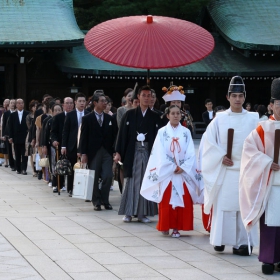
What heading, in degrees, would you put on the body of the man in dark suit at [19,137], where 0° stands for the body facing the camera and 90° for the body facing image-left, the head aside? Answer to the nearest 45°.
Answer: approximately 0°

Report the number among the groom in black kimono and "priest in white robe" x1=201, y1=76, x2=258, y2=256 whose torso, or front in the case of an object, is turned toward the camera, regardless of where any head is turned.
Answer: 2

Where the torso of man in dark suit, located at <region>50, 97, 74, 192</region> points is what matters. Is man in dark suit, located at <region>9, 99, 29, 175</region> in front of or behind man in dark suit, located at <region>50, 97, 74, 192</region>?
behind

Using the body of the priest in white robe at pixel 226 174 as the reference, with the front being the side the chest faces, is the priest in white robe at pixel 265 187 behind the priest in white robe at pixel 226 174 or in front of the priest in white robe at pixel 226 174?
in front

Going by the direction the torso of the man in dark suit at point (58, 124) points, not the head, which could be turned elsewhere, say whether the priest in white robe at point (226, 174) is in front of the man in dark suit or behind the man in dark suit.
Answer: in front

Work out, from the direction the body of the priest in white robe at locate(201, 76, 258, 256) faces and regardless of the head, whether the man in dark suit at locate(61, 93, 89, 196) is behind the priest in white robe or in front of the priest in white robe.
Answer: behind

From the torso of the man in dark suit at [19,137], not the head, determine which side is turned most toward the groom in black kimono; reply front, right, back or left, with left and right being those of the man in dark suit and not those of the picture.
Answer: front

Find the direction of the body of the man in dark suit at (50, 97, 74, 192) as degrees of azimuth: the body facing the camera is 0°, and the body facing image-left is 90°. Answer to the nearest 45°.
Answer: approximately 315°

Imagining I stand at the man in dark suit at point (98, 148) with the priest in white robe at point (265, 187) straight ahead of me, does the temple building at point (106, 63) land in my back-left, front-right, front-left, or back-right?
back-left
